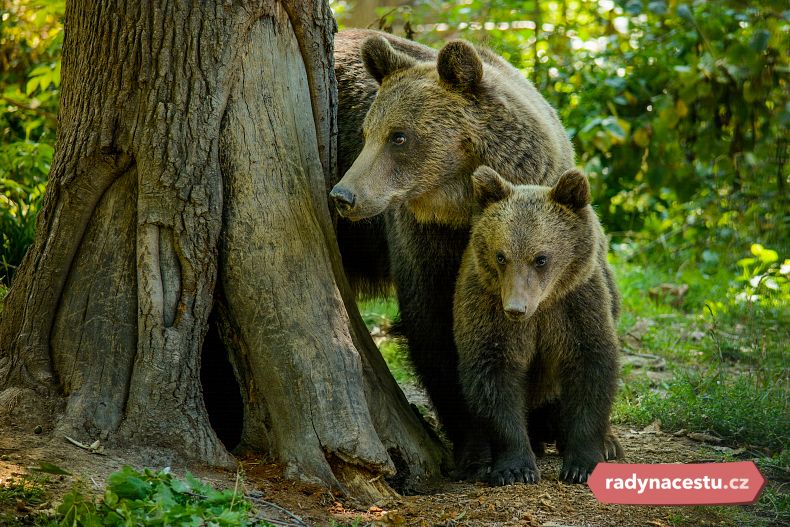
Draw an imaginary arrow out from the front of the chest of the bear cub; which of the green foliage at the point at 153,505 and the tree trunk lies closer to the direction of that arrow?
the green foliage

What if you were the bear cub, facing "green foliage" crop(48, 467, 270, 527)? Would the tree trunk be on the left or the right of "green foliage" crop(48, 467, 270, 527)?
right

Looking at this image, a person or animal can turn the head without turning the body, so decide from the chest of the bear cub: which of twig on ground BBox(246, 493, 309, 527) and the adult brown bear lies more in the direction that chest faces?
the twig on ground

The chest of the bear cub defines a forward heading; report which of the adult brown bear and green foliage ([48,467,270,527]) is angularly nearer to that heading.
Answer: the green foliage

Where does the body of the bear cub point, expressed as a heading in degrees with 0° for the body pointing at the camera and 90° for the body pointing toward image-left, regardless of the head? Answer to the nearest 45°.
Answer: approximately 0°

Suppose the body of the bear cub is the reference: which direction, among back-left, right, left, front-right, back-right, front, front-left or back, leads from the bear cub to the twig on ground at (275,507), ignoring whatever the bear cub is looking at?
front-right

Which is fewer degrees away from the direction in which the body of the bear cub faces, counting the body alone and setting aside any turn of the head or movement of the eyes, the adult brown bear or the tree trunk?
the tree trunk

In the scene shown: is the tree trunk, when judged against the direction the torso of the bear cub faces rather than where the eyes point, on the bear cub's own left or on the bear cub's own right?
on the bear cub's own right
